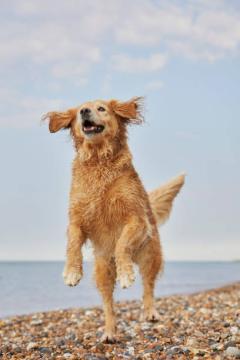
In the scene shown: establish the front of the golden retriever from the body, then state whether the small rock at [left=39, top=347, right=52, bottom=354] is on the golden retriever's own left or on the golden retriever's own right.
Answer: on the golden retriever's own right

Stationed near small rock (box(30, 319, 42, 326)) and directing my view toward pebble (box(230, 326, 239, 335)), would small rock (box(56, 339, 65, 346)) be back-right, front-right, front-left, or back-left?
front-right

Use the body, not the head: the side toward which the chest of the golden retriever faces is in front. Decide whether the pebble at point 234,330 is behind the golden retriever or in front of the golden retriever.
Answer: behind

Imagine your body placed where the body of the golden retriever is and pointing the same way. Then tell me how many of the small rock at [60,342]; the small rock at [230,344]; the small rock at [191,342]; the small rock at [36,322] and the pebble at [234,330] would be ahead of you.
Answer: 0

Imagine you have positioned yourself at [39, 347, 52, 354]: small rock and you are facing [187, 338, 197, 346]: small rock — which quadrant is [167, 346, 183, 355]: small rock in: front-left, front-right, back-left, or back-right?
front-right

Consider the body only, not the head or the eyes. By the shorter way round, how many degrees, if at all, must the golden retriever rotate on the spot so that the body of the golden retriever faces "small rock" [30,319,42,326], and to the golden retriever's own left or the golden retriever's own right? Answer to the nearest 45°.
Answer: approximately 135° to the golden retriever's own right

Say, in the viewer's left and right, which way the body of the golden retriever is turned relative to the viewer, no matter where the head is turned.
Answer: facing the viewer and to the left of the viewer

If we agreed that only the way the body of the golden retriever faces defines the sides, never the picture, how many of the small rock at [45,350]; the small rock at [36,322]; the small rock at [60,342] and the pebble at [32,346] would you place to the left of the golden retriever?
0

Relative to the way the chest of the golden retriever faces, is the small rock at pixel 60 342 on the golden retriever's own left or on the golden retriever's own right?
on the golden retriever's own right
